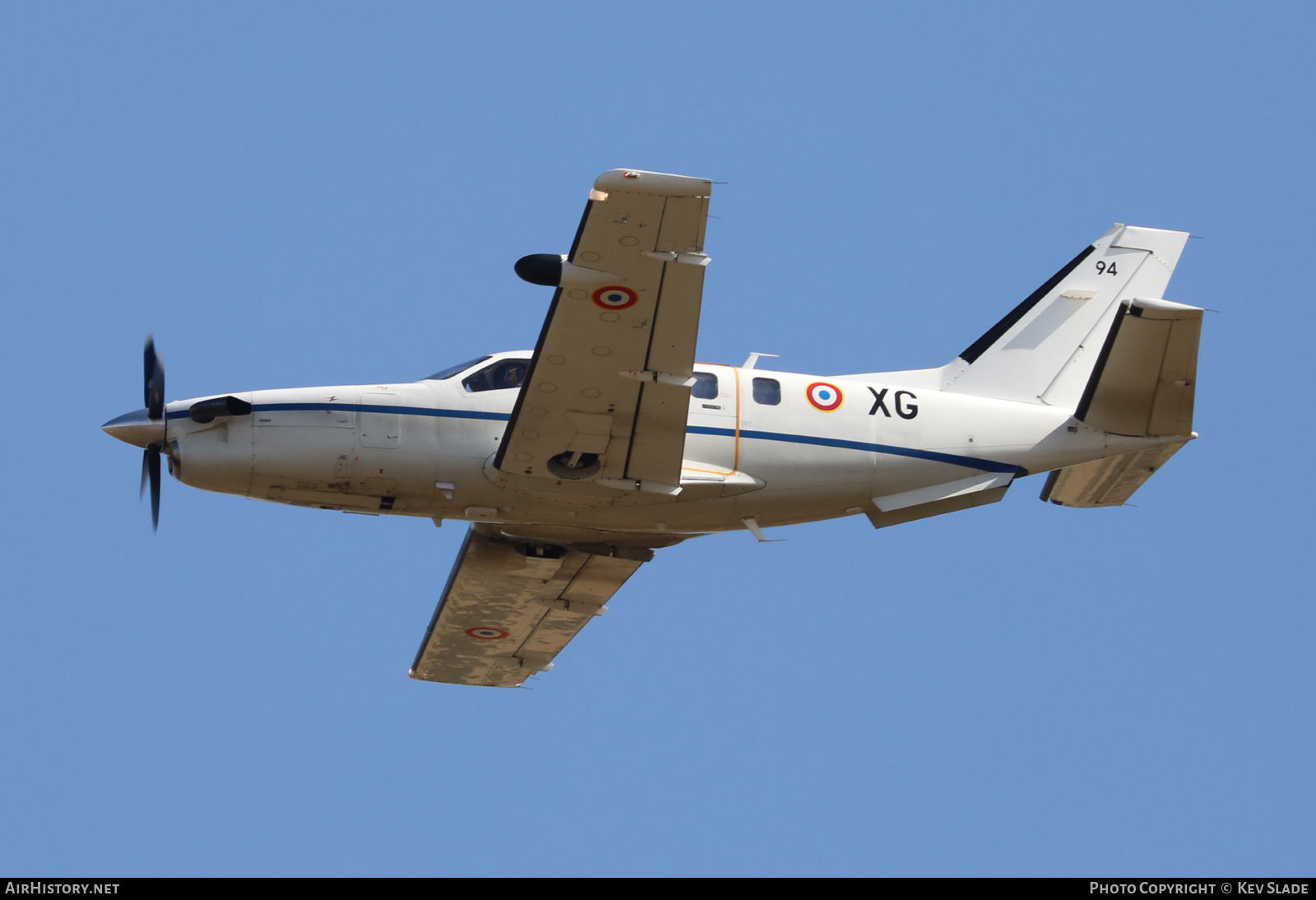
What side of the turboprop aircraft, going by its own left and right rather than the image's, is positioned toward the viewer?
left
